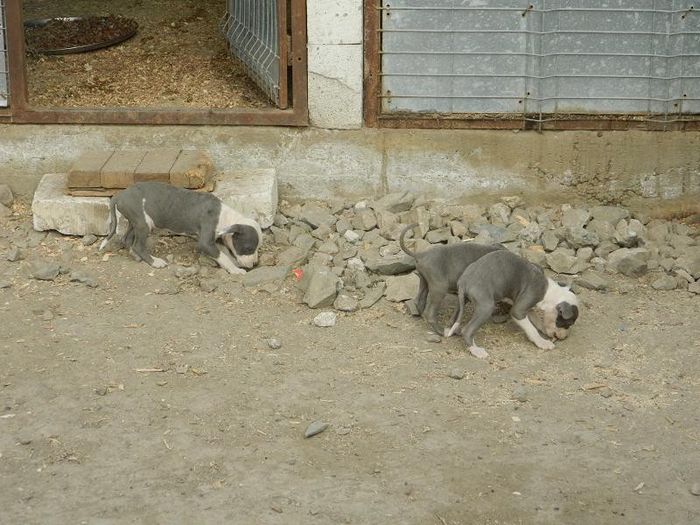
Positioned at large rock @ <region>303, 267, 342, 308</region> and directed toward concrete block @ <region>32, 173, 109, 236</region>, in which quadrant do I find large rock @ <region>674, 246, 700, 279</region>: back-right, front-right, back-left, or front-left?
back-right

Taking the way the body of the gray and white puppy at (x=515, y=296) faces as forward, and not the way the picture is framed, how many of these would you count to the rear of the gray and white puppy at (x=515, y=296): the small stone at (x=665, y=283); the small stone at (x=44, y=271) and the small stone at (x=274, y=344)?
2

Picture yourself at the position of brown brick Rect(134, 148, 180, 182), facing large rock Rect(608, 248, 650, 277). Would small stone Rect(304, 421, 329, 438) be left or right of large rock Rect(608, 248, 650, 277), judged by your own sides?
right

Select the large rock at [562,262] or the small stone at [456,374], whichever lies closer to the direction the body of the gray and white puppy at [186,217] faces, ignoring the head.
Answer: the large rock

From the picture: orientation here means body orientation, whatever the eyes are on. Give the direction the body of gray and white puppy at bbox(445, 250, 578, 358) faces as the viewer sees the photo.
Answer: to the viewer's right

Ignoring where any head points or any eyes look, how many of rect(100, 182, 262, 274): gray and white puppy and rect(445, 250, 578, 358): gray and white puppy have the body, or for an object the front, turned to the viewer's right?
2

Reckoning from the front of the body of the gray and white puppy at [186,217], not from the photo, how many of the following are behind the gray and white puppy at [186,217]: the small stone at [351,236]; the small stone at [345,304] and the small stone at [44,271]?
1

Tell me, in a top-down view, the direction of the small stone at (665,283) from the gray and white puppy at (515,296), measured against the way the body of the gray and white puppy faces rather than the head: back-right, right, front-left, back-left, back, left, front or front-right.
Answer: front-left

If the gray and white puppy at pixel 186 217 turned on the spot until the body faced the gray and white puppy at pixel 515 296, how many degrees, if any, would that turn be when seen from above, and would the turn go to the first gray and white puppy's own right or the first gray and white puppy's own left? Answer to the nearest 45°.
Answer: approximately 45° to the first gray and white puppy's own right

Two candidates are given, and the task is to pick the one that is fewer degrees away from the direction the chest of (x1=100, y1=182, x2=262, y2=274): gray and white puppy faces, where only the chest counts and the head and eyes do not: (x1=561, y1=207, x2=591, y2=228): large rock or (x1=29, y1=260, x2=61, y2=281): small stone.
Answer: the large rock

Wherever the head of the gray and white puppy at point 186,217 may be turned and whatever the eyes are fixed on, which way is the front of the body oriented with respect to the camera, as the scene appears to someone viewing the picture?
to the viewer's right

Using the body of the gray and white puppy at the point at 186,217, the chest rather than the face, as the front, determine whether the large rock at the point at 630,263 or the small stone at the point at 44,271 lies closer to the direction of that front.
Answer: the large rock
